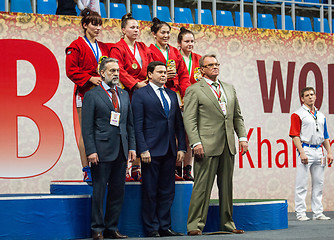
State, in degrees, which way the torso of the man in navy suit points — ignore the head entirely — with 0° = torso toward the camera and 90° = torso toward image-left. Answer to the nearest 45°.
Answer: approximately 315°

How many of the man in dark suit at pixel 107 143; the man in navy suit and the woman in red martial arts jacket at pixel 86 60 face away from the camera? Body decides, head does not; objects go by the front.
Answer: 0

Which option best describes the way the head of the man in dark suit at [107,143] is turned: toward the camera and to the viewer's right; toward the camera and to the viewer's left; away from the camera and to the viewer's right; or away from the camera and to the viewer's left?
toward the camera and to the viewer's right

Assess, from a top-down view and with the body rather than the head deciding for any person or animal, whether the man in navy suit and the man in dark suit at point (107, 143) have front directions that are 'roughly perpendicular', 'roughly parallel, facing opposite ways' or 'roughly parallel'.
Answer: roughly parallel

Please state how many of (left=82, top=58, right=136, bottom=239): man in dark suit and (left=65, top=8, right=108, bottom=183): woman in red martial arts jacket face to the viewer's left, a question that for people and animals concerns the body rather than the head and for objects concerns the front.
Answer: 0

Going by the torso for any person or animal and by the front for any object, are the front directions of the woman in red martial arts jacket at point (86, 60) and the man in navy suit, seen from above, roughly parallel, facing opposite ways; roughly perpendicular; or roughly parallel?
roughly parallel

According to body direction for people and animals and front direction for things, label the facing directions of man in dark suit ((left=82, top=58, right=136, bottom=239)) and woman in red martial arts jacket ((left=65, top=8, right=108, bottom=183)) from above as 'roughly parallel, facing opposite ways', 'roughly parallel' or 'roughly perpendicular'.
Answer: roughly parallel

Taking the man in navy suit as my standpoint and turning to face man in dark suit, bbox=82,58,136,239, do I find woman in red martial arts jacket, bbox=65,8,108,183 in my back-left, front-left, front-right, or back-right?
front-right

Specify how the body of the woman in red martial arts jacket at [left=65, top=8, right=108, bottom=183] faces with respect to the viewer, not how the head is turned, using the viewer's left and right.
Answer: facing the viewer and to the right of the viewer

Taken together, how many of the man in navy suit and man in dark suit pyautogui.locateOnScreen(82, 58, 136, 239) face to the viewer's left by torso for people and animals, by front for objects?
0
